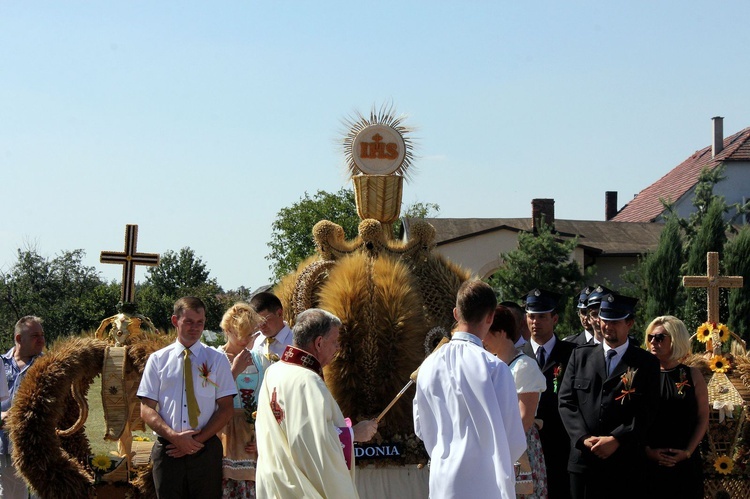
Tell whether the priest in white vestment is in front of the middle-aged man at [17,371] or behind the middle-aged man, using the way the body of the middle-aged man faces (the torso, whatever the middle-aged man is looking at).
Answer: in front

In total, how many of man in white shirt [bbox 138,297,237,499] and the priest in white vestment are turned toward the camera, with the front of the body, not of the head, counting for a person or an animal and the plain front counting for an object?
1

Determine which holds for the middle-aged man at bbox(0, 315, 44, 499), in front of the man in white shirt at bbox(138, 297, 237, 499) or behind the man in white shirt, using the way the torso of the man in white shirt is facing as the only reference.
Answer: behind

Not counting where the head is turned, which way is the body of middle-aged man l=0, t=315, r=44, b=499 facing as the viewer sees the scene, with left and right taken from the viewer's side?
facing the viewer and to the right of the viewer

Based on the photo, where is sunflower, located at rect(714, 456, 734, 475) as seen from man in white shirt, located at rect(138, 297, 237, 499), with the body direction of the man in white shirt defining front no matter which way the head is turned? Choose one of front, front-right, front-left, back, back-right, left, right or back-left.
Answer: left

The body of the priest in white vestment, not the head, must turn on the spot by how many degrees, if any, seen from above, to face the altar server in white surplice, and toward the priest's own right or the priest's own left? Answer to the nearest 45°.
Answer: approximately 45° to the priest's own right

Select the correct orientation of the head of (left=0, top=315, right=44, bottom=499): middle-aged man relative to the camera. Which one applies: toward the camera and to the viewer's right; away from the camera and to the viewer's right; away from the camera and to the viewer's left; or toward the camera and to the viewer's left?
toward the camera and to the viewer's right

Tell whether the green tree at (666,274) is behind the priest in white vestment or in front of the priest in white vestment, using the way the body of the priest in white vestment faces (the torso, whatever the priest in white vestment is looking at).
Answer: in front

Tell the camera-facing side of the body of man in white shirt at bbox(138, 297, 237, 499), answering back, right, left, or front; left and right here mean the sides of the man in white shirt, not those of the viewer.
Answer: front

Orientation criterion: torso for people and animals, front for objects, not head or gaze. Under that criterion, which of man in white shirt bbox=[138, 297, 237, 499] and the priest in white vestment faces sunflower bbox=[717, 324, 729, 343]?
the priest in white vestment

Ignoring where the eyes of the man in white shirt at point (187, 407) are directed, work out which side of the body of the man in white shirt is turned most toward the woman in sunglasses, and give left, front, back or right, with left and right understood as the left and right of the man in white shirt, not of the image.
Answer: left

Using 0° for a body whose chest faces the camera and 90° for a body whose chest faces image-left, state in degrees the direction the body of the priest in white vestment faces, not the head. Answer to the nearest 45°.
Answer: approximately 225°

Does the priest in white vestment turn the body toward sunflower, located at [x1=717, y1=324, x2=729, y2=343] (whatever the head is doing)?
yes

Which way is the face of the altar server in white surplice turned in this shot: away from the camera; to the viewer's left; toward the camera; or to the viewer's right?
away from the camera

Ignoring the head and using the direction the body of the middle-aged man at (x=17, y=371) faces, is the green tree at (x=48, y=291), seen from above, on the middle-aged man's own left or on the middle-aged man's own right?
on the middle-aged man's own left
